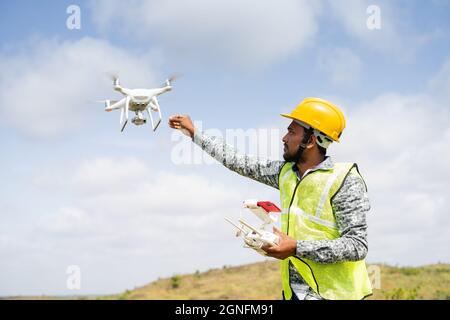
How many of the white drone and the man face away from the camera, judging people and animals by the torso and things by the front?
0

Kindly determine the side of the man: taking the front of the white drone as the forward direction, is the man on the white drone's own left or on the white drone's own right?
on the white drone's own left

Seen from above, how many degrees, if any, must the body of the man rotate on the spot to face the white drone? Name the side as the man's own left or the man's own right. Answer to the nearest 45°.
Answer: approximately 45° to the man's own right

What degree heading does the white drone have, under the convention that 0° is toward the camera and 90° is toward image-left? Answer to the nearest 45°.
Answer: approximately 0°

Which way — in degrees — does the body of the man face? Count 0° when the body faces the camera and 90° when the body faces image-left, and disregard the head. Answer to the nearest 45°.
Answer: approximately 45°

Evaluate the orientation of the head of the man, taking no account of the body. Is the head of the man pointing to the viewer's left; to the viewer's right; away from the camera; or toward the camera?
to the viewer's left
